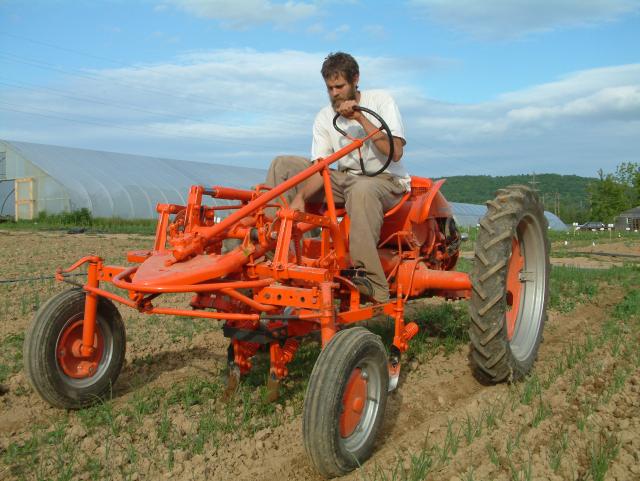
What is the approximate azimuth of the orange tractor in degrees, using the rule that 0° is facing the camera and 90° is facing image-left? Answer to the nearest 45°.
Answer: approximately 45°

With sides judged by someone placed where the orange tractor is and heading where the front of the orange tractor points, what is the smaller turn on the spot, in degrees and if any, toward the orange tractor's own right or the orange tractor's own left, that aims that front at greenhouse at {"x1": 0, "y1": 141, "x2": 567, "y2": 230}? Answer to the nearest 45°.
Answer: approximately 135° to the orange tractor's own right

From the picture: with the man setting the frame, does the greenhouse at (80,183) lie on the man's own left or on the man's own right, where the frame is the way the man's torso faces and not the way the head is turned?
on the man's own right

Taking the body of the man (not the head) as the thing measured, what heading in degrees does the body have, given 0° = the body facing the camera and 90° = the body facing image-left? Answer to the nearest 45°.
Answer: approximately 45°
